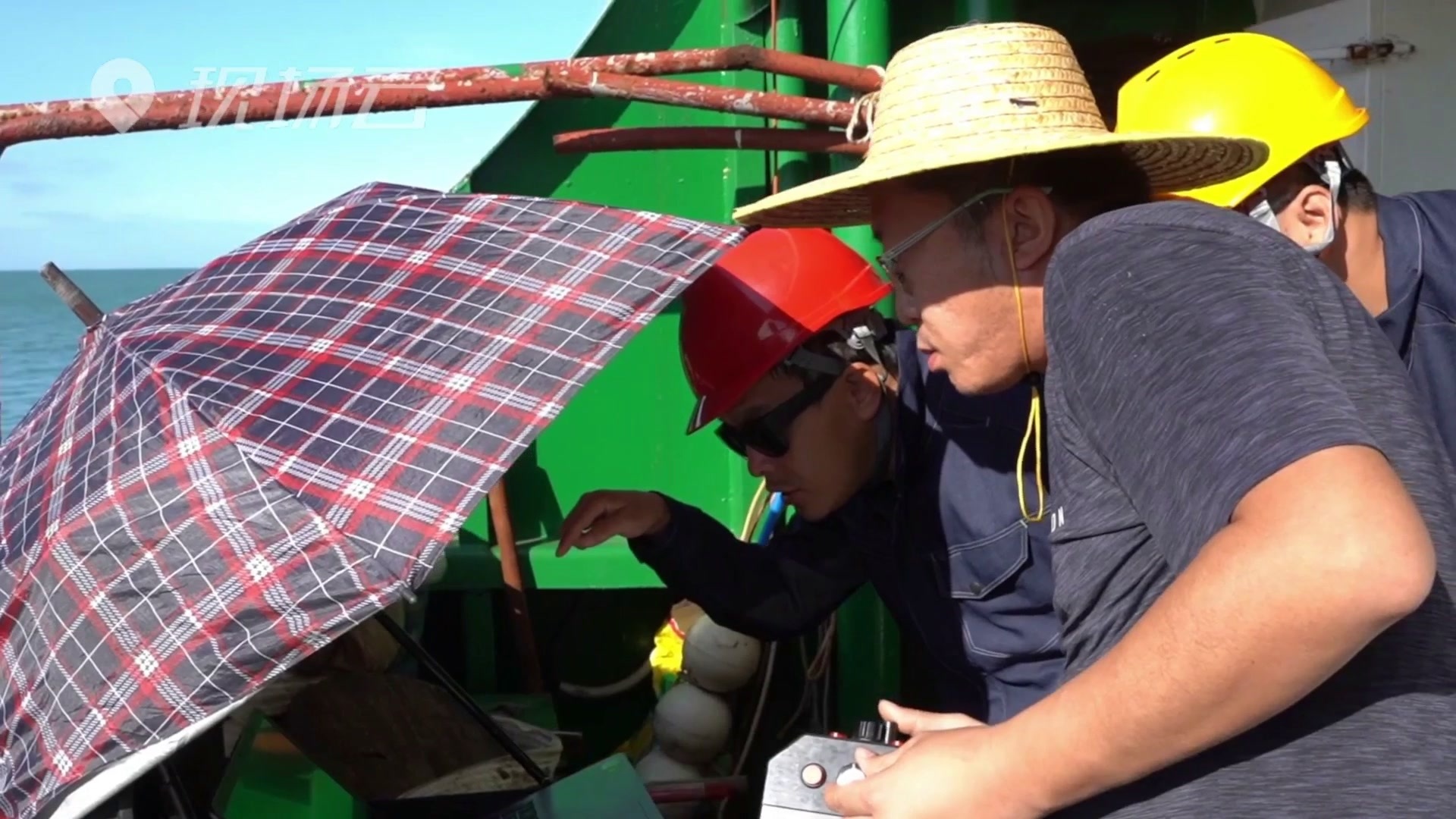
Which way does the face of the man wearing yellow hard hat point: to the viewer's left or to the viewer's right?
to the viewer's left

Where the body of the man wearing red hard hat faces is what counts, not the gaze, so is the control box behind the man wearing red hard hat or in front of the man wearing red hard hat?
in front

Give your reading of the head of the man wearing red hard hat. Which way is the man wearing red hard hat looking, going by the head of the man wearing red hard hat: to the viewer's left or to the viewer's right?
to the viewer's left

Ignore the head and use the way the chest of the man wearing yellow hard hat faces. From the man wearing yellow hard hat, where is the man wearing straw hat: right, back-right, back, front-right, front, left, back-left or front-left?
left

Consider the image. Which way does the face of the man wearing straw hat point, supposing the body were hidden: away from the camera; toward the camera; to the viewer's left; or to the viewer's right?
to the viewer's left

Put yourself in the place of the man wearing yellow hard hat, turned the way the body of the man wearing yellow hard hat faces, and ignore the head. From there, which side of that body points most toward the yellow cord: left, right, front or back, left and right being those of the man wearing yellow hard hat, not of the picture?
front

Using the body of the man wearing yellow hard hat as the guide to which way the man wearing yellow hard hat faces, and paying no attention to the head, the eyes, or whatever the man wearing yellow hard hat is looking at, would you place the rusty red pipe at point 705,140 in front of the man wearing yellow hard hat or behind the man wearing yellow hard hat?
in front

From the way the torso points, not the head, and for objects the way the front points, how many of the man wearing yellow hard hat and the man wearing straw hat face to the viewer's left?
2

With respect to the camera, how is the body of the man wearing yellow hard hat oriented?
to the viewer's left

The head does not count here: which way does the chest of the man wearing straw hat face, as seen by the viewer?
to the viewer's left

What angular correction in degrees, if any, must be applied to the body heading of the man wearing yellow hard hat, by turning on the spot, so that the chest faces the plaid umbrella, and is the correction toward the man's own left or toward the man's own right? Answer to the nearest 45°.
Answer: approximately 45° to the man's own left
